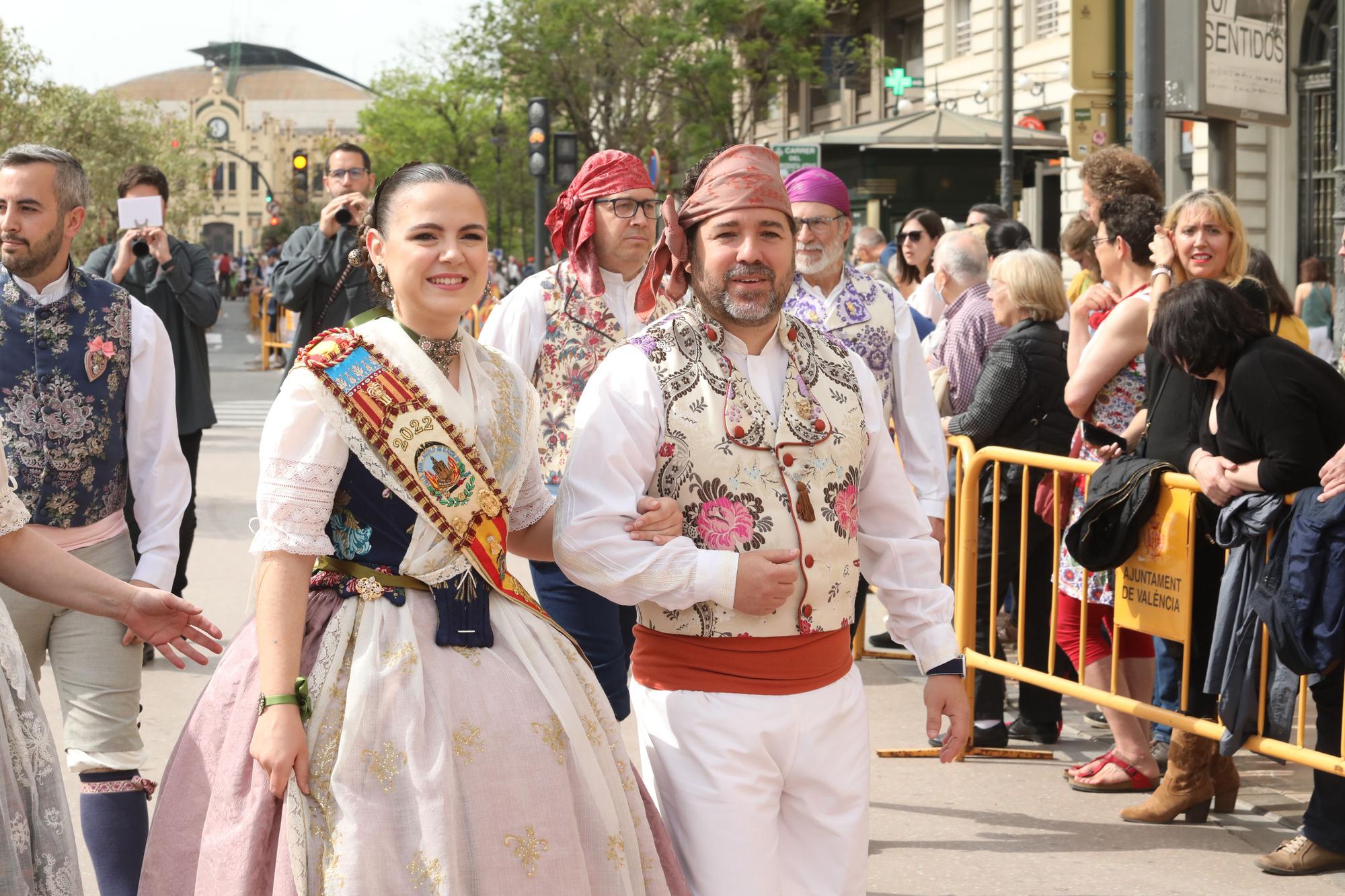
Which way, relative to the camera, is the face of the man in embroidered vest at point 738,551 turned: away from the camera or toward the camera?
toward the camera

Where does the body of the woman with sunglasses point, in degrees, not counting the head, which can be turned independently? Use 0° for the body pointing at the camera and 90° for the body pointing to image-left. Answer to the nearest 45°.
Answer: approximately 45°

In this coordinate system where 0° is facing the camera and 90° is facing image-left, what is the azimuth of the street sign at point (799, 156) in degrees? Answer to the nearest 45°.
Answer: approximately 0°

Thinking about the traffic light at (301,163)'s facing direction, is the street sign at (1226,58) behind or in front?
in front

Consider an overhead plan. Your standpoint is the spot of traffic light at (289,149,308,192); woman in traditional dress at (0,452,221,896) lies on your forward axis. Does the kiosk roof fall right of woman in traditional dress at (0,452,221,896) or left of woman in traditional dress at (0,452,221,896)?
left

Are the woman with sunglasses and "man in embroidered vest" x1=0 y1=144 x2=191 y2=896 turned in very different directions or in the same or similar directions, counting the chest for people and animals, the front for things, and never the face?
same or similar directions

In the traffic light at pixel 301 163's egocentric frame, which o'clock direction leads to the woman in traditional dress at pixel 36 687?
The woman in traditional dress is roughly at 12 o'clock from the traffic light.

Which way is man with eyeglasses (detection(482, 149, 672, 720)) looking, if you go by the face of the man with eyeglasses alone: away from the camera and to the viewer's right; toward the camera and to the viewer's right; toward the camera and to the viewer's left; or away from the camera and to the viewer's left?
toward the camera and to the viewer's right

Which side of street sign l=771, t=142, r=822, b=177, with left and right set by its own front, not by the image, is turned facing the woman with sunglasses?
front

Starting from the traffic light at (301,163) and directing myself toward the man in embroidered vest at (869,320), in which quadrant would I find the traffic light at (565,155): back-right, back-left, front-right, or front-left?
front-left

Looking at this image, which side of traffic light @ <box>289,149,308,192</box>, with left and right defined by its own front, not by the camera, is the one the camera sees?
front

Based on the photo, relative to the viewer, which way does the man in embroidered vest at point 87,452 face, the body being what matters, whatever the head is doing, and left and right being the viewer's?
facing the viewer and to the left of the viewer

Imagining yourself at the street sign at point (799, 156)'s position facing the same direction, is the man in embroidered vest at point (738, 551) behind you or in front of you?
in front

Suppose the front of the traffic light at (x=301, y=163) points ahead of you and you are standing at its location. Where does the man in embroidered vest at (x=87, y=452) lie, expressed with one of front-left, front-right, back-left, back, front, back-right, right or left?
front
